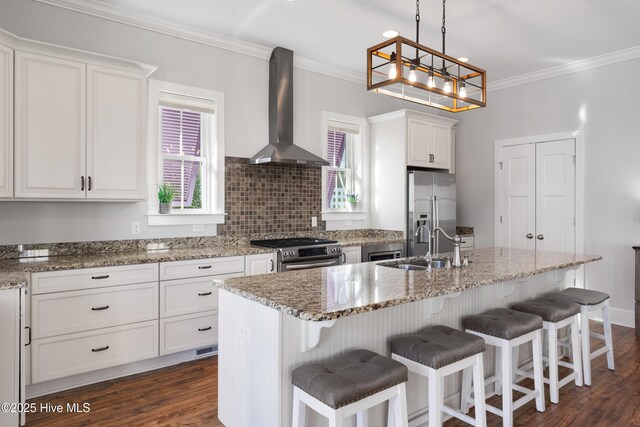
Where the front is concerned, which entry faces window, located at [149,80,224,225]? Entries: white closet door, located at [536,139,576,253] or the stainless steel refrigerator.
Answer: the white closet door

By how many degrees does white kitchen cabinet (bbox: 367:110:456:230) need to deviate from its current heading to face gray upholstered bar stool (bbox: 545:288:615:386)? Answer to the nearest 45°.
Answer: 0° — it already faces it

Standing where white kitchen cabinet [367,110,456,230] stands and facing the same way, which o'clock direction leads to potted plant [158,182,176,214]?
The potted plant is roughly at 3 o'clock from the white kitchen cabinet.

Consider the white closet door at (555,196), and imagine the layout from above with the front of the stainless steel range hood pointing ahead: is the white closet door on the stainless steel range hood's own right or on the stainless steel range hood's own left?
on the stainless steel range hood's own left

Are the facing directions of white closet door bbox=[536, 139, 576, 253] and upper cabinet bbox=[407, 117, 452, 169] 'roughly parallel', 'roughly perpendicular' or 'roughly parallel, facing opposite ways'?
roughly perpendicular

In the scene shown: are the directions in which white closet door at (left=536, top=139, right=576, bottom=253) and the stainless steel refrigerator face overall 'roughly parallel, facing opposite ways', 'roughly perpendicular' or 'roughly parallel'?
roughly perpendicular

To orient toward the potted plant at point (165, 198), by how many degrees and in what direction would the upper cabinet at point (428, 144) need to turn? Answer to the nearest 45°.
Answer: approximately 90° to its right

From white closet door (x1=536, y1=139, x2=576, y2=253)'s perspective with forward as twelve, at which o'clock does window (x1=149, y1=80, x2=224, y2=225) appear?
The window is roughly at 12 o'clock from the white closet door.

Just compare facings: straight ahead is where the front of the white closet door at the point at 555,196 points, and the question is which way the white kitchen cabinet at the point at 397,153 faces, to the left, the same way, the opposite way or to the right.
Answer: to the left

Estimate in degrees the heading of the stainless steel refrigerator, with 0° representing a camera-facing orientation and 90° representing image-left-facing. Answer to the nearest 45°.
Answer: approximately 315°
